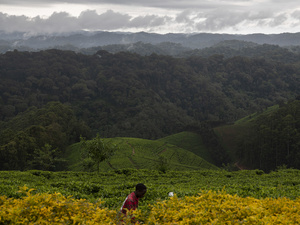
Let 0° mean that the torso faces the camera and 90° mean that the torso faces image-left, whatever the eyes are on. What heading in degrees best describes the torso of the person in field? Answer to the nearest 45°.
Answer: approximately 270°
